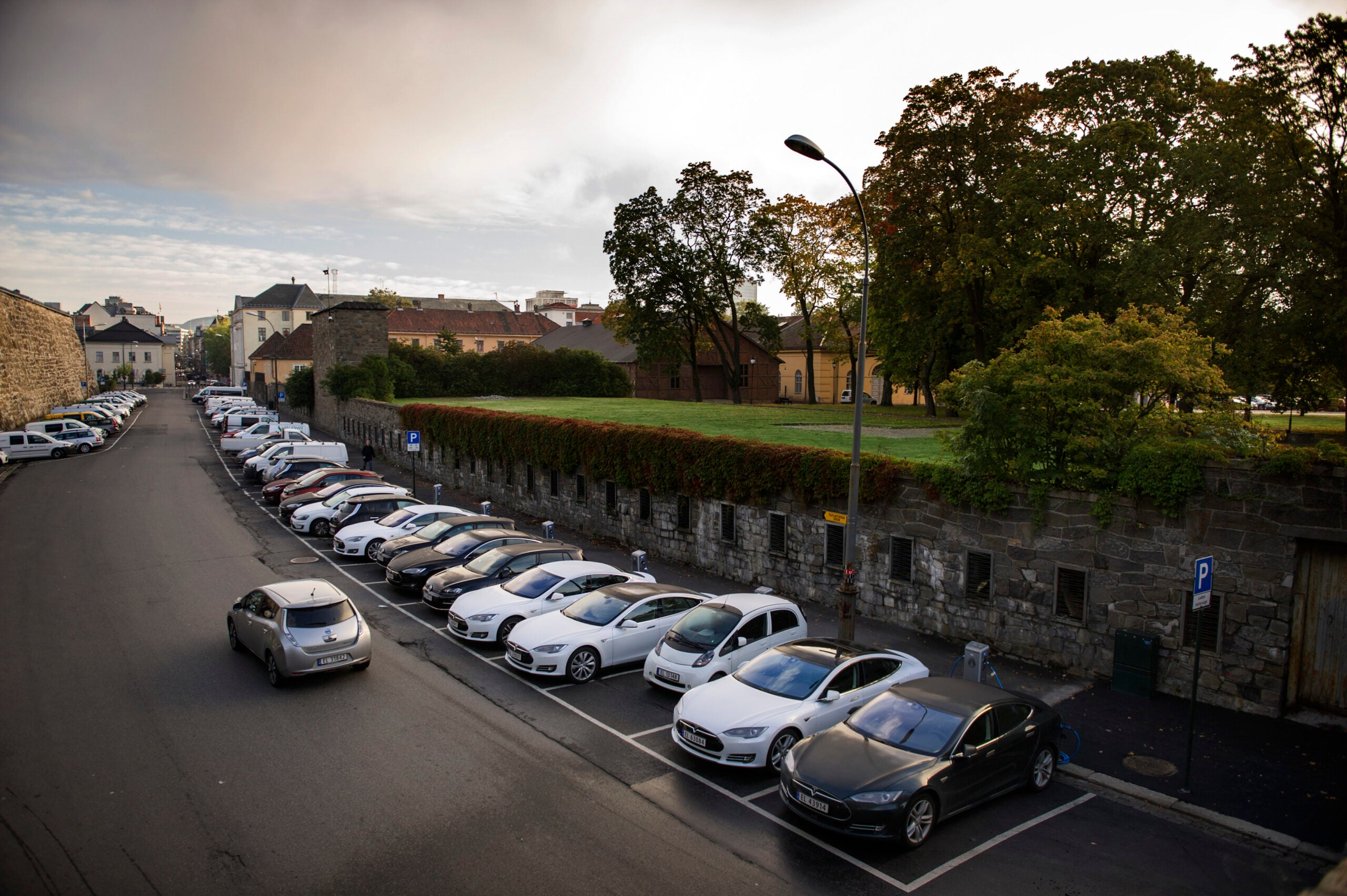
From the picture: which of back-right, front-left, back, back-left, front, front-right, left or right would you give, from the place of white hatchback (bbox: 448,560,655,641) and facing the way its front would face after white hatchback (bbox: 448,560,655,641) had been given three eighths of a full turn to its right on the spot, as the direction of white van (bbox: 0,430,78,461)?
front-left

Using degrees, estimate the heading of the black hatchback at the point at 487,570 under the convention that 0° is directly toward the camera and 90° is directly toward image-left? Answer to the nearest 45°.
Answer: approximately 45°

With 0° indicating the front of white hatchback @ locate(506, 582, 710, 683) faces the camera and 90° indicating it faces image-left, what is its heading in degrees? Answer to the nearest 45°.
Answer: approximately 45°

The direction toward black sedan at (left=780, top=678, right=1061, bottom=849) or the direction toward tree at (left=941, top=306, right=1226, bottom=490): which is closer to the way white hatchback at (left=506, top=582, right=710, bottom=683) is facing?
the black sedan

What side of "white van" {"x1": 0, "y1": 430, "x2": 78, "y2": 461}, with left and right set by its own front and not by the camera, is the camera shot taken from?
right

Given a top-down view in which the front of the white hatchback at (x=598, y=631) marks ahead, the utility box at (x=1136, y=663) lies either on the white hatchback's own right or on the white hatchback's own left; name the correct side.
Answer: on the white hatchback's own left

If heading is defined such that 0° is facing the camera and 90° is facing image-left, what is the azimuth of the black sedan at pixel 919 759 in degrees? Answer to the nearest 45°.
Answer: approximately 45°

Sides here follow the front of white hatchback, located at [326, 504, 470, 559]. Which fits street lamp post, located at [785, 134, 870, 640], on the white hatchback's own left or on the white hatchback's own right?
on the white hatchback's own left

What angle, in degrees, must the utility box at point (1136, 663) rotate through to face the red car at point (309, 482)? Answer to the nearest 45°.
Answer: approximately 45° to its right
